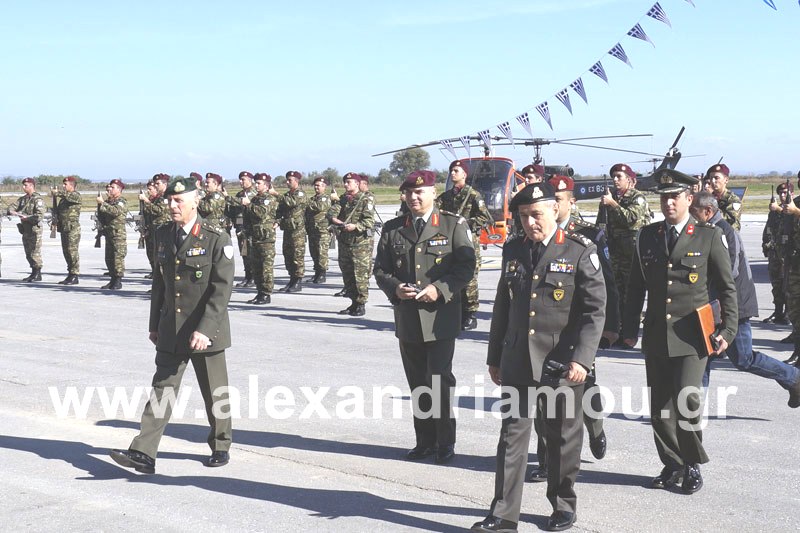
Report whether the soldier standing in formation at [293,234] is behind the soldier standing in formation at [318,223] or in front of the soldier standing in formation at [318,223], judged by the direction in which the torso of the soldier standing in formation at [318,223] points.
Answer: in front

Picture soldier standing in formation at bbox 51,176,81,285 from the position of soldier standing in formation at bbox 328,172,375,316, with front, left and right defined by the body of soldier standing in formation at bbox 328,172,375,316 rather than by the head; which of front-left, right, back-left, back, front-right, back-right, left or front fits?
right

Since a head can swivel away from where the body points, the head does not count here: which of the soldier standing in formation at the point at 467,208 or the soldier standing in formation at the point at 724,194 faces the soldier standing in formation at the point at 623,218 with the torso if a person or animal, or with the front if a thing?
the soldier standing in formation at the point at 724,194

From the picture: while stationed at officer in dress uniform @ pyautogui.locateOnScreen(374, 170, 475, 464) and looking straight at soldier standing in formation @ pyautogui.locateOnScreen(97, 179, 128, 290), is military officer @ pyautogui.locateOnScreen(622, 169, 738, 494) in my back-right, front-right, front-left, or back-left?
back-right

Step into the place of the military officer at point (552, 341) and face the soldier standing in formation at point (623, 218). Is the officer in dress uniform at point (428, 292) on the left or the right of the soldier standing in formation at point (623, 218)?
left

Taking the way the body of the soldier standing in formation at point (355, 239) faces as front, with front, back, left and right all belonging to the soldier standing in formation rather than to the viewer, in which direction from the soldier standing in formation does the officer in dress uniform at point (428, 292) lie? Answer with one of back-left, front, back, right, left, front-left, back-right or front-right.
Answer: front-left

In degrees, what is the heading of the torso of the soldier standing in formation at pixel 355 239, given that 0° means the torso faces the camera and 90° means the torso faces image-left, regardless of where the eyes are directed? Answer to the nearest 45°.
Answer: approximately 45°

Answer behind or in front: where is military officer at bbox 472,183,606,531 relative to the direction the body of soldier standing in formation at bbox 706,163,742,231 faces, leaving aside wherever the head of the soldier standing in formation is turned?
in front

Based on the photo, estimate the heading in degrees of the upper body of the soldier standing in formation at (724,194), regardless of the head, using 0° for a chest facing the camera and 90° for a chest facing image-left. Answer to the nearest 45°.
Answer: approximately 45°
